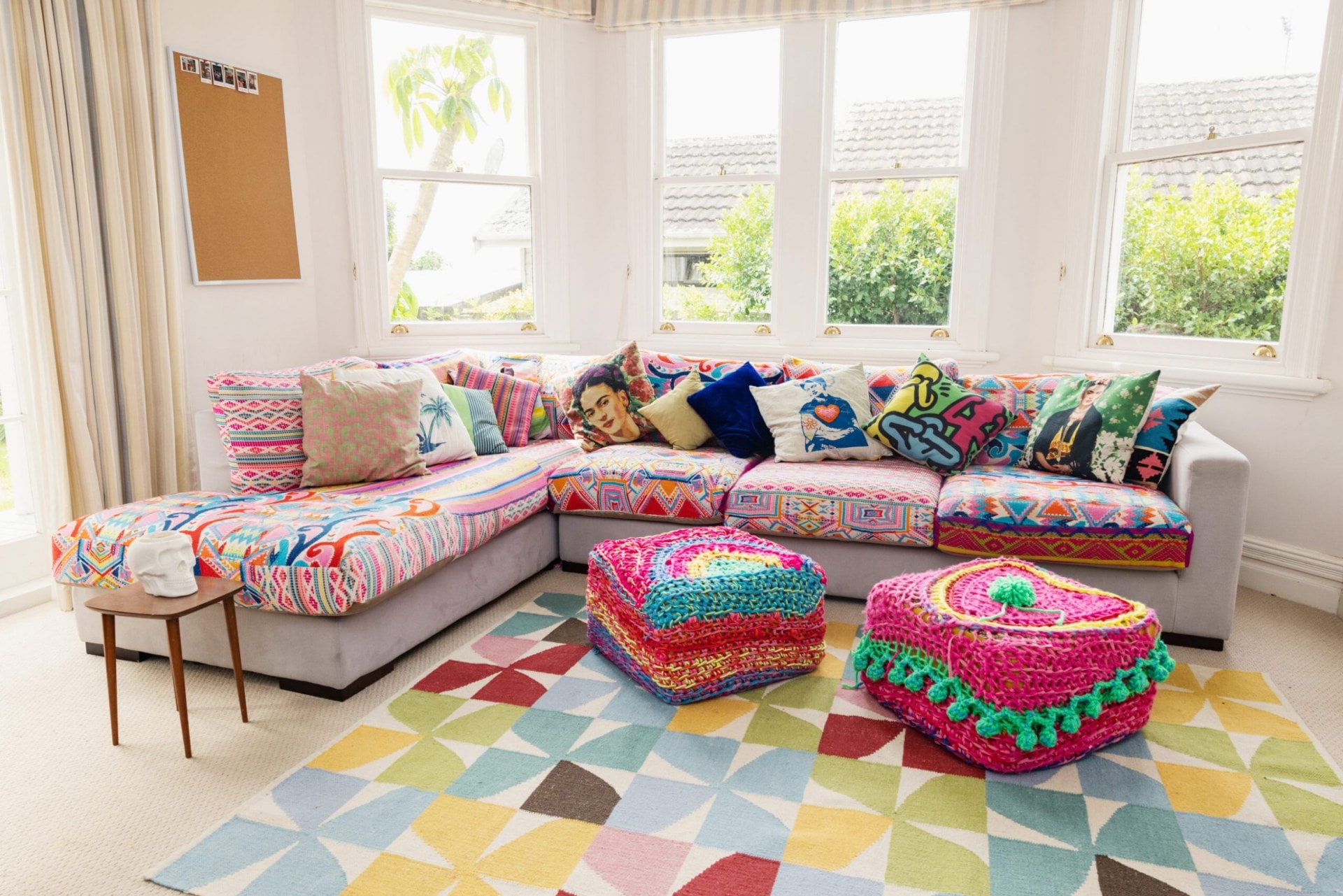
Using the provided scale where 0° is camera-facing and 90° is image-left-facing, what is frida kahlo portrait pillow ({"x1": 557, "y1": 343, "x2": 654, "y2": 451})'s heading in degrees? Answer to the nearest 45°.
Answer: approximately 0°

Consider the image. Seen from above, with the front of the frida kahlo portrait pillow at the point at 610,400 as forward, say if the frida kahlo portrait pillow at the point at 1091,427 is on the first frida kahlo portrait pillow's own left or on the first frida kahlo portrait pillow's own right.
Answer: on the first frida kahlo portrait pillow's own left

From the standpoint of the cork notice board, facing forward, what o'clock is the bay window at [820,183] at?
The bay window is roughly at 11 o'clock from the cork notice board.

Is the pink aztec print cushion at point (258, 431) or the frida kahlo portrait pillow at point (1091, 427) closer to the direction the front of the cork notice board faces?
the frida kahlo portrait pillow

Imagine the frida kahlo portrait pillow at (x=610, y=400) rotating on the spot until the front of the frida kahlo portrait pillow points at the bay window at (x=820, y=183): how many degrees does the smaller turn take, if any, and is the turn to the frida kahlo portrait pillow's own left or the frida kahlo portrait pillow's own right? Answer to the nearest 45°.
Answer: approximately 135° to the frida kahlo portrait pillow's own left

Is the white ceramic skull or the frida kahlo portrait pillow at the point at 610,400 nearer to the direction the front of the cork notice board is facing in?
the frida kahlo portrait pillow

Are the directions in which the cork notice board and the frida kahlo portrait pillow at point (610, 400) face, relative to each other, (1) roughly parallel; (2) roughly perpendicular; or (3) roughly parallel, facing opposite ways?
roughly perpendicular

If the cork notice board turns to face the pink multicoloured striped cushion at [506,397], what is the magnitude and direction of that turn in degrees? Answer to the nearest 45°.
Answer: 0° — it already faces it

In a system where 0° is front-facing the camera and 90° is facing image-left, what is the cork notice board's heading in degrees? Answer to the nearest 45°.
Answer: approximately 315°

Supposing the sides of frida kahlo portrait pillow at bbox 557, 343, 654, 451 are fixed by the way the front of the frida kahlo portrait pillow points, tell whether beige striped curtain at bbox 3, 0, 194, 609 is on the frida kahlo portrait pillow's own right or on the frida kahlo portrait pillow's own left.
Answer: on the frida kahlo portrait pillow's own right

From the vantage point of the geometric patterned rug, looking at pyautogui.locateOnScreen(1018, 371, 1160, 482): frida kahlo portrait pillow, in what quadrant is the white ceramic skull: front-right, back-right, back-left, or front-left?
back-left
